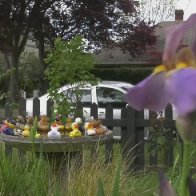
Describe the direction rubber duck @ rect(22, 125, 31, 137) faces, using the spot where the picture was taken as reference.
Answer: facing the viewer

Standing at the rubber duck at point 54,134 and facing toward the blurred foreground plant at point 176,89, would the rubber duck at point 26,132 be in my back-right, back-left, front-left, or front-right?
back-right

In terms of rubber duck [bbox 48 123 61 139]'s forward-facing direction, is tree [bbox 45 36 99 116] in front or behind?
behind

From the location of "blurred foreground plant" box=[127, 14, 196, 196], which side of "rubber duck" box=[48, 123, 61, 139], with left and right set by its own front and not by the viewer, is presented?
front

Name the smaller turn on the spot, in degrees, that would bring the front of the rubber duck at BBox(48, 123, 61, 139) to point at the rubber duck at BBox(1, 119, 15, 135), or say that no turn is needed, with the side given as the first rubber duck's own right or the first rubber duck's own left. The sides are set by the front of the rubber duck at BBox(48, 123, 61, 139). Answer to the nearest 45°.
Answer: approximately 135° to the first rubber duck's own right

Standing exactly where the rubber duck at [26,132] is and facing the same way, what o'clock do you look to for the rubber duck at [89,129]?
the rubber duck at [89,129] is roughly at 9 o'clock from the rubber duck at [26,132].

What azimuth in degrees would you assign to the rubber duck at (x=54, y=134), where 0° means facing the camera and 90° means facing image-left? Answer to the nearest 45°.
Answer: approximately 0°

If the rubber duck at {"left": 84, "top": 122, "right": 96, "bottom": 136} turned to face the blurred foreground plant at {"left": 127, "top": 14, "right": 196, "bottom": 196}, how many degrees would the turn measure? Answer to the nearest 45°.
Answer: approximately 45° to its left
